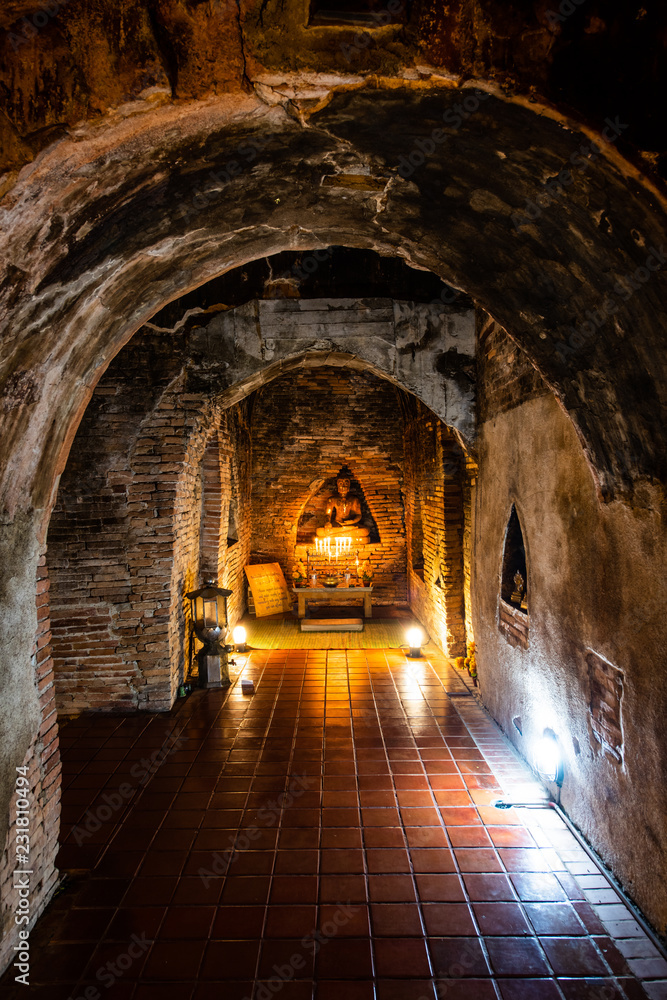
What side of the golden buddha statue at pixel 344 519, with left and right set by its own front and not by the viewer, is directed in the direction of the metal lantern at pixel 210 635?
front

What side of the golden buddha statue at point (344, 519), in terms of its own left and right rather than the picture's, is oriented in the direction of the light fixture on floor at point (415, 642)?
front

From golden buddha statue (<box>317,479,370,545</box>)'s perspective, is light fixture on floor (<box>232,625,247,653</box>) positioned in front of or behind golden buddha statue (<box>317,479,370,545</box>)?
in front

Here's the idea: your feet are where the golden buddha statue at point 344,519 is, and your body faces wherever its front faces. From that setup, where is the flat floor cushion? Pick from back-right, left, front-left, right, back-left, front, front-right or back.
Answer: front

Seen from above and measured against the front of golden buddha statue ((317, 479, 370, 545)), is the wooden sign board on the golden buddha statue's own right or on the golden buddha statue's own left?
on the golden buddha statue's own right

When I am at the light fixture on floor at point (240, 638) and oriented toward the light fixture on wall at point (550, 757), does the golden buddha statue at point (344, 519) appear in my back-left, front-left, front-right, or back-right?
back-left

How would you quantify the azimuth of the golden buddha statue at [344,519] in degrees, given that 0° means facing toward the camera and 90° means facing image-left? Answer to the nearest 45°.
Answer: approximately 0°
